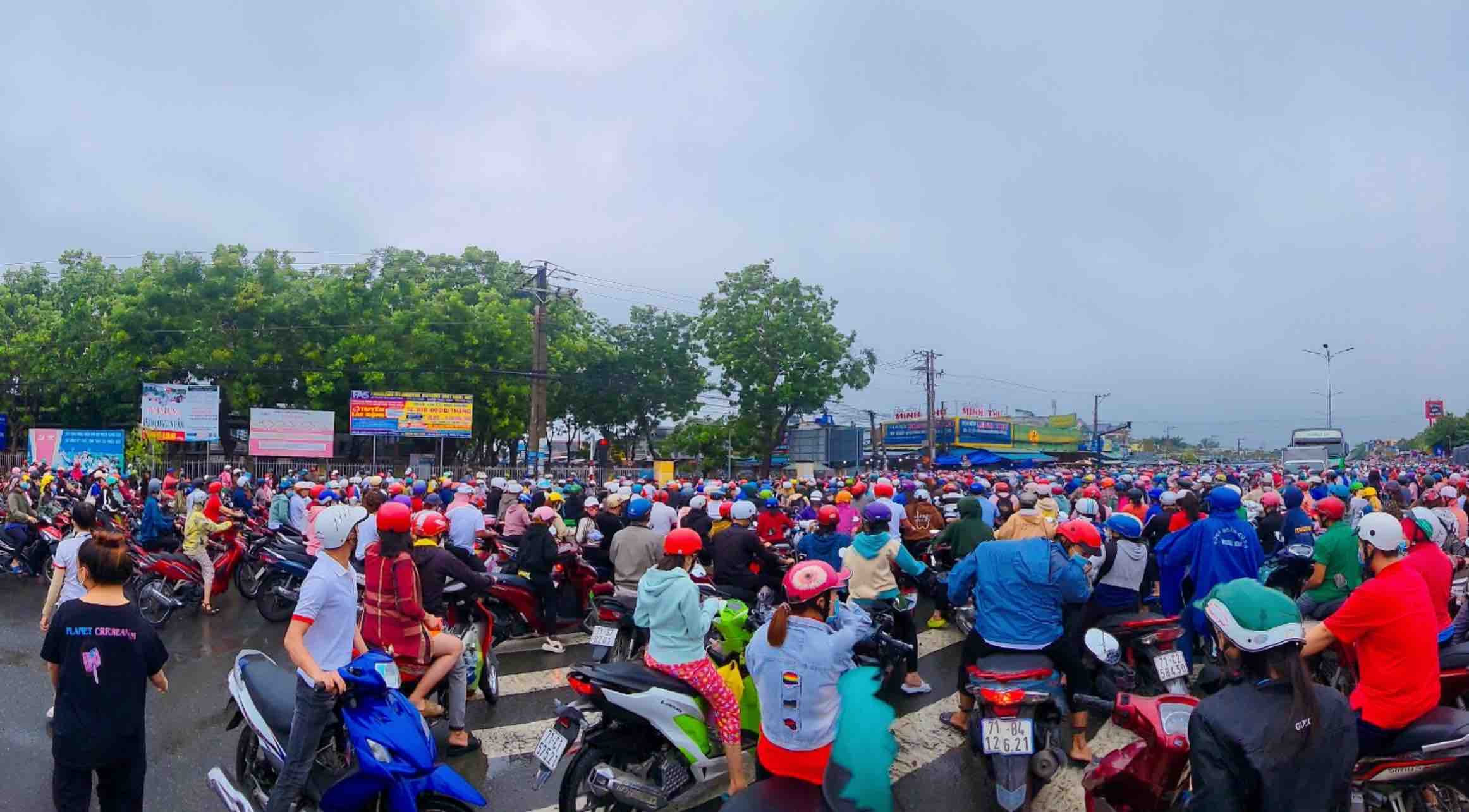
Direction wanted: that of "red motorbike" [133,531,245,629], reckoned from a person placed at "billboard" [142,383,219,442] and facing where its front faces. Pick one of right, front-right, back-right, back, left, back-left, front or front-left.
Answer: front

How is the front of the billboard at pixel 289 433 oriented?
toward the camera

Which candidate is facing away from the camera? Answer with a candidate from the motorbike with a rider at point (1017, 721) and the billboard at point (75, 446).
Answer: the motorbike with a rider

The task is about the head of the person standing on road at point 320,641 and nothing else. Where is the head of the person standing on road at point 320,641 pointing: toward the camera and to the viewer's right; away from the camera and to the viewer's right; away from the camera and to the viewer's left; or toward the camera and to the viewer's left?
away from the camera and to the viewer's right

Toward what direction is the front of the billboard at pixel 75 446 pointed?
toward the camera

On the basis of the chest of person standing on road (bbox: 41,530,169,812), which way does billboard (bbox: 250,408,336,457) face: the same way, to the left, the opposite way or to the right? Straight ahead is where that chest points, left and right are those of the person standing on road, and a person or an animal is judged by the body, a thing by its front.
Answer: the opposite way

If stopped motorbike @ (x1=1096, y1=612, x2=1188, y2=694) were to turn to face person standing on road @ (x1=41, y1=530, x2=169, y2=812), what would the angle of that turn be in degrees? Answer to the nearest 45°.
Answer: approximately 90° to its left

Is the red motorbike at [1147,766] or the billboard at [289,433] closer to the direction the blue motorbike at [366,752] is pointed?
the red motorbike

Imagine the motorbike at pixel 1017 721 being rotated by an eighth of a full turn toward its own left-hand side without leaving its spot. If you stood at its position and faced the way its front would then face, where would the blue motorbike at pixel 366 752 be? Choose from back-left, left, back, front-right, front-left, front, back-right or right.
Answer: left

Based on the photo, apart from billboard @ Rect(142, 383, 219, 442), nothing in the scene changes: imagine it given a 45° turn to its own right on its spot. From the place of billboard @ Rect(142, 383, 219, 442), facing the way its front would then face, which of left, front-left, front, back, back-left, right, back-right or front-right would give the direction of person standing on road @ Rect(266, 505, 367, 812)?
front-left

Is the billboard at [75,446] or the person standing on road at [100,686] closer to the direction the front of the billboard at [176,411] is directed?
the person standing on road

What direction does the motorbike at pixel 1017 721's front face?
away from the camera

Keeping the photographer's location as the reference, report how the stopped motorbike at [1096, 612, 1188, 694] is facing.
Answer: facing away from the viewer and to the left of the viewer

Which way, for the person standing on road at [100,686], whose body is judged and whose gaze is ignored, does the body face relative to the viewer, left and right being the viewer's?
facing away from the viewer

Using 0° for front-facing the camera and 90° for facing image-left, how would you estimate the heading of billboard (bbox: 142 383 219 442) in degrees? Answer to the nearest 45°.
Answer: approximately 0°

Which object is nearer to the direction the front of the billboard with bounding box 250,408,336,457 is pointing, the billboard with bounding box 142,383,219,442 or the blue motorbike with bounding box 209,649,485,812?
the blue motorbike

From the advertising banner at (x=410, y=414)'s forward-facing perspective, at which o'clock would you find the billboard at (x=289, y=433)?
The billboard is roughly at 3 o'clock from the advertising banner.
